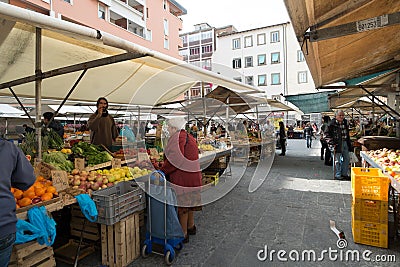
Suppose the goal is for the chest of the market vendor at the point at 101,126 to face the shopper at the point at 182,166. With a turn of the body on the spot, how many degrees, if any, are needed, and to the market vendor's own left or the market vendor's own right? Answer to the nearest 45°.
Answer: approximately 45° to the market vendor's own left

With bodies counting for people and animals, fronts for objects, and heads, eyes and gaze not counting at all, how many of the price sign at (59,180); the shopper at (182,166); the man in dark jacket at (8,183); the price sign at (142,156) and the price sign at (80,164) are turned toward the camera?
3

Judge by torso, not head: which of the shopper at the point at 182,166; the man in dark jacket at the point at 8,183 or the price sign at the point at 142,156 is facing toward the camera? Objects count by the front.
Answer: the price sign

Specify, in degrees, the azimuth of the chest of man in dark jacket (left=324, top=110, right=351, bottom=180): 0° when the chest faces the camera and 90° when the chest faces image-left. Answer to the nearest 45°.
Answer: approximately 315°

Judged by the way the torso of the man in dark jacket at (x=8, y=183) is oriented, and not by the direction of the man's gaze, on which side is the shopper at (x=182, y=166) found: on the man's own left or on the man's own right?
on the man's own right

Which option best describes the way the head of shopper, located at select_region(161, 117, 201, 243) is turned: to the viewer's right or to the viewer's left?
to the viewer's left

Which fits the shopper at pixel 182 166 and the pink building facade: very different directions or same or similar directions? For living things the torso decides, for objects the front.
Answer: very different directions

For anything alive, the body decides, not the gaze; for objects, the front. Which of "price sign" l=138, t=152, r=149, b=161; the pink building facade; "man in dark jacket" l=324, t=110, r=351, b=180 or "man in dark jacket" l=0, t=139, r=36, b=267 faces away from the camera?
"man in dark jacket" l=0, t=139, r=36, b=267

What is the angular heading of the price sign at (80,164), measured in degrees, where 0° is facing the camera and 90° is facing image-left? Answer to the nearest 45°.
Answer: approximately 0°

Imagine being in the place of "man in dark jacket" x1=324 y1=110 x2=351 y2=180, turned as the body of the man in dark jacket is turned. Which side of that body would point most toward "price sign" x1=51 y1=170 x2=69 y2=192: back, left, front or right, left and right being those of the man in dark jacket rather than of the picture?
right

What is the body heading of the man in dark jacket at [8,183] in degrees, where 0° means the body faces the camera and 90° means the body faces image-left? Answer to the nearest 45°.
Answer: approximately 180°

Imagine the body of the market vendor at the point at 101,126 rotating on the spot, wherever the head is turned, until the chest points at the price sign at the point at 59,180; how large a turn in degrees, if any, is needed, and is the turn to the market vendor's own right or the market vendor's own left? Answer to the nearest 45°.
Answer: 0° — they already face it

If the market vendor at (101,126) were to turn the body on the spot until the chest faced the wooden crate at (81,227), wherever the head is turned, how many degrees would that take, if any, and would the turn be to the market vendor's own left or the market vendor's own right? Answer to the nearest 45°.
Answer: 0° — they already face it

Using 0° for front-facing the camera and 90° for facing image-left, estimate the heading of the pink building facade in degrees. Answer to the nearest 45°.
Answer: approximately 315°
